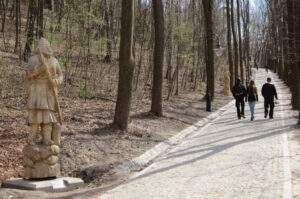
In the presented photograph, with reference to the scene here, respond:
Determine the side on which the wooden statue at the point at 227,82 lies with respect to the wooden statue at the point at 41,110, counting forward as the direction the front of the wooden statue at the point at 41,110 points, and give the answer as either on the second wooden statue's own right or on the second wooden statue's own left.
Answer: on the second wooden statue's own left

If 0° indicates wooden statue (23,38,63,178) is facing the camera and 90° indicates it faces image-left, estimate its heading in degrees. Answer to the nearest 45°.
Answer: approximately 315°
